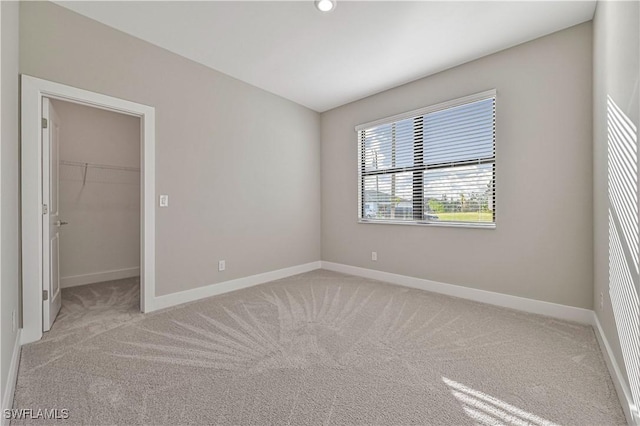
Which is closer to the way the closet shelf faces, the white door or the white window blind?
the white door

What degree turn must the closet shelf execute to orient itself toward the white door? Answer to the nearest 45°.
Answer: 0° — it already faces it

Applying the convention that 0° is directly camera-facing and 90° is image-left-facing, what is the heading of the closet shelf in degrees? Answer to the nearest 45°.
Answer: approximately 0°
